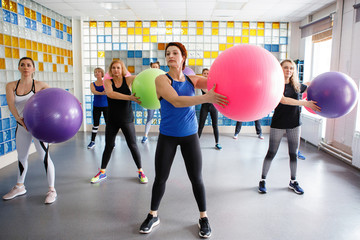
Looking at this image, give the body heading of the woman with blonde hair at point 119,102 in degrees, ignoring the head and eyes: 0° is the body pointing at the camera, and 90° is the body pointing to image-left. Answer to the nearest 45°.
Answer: approximately 0°

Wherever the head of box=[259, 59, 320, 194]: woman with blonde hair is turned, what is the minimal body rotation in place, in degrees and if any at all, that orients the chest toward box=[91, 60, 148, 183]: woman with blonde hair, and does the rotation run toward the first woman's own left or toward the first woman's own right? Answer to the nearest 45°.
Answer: approximately 90° to the first woman's own right

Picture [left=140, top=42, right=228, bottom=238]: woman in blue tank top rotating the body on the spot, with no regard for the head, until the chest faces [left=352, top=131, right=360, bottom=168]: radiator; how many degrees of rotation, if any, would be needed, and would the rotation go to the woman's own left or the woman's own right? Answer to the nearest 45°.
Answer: approximately 135° to the woman's own left

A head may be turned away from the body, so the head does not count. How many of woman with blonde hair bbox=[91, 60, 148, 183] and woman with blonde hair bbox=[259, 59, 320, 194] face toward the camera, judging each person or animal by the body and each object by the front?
2

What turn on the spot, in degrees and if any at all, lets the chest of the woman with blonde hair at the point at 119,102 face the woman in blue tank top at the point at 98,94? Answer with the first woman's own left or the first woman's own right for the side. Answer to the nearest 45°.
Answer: approximately 180°

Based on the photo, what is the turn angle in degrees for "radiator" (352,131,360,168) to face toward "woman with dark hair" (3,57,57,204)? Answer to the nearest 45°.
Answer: approximately 45° to its left

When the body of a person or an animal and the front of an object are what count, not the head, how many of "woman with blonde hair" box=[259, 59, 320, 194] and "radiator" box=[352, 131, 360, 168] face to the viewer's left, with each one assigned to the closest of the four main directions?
1

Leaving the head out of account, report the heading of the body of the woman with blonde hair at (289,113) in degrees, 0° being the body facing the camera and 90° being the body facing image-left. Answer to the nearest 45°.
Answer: approximately 0°

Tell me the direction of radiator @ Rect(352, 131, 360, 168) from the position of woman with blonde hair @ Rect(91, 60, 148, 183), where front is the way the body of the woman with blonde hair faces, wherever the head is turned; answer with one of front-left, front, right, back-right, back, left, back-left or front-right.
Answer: left
